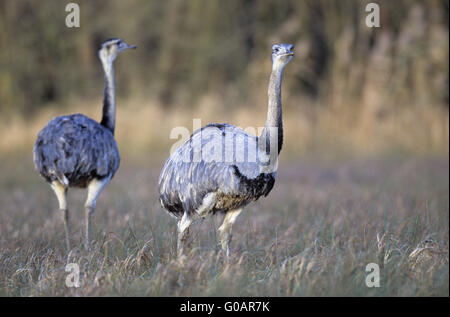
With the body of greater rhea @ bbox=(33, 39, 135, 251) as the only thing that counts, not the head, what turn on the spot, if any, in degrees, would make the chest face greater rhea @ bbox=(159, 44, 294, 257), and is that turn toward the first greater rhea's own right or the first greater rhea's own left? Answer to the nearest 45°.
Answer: approximately 90° to the first greater rhea's own right

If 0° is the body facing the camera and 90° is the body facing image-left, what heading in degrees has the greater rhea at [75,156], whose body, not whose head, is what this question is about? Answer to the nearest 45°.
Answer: approximately 225°
